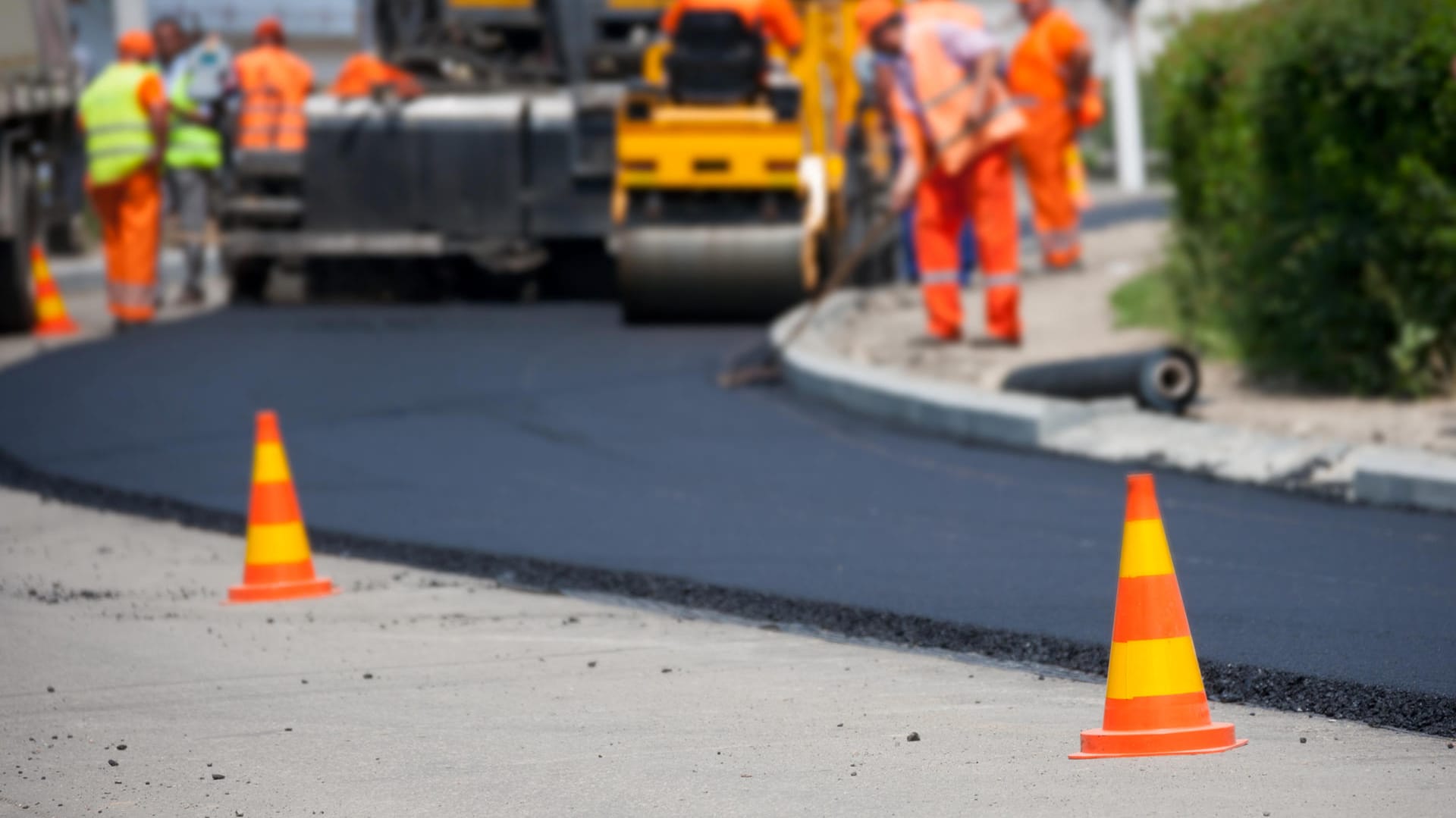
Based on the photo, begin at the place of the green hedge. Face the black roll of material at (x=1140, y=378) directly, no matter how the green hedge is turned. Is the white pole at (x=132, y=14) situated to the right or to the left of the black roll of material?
right

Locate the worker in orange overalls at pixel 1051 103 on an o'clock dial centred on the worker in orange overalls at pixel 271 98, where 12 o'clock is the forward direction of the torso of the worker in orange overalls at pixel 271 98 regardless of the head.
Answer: the worker in orange overalls at pixel 1051 103 is roughly at 4 o'clock from the worker in orange overalls at pixel 271 98.

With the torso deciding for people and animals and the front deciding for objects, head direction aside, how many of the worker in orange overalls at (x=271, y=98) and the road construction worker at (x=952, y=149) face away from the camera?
1

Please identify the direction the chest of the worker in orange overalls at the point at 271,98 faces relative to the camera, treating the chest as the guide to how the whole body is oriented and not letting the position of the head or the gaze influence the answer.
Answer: away from the camera

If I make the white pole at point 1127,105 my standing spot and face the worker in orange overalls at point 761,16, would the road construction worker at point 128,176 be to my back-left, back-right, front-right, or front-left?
front-right

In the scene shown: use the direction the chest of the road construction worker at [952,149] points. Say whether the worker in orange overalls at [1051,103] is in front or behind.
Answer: behind

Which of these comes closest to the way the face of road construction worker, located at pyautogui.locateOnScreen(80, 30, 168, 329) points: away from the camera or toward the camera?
away from the camera

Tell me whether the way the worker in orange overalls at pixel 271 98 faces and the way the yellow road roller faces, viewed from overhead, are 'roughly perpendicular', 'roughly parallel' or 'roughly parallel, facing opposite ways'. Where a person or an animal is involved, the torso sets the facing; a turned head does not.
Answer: roughly parallel

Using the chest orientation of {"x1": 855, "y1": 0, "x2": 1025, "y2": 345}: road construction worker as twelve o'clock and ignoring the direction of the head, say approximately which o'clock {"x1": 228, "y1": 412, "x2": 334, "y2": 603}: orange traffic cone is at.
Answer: The orange traffic cone is roughly at 11 o'clock from the road construction worker.

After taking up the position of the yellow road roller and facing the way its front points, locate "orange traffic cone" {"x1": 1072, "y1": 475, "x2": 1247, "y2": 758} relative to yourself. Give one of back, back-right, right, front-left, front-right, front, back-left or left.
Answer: back

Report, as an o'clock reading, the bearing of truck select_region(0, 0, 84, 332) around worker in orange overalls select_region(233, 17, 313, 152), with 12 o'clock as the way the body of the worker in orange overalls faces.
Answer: The truck is roughly at 8 o'clock from the worker in orange overalls.

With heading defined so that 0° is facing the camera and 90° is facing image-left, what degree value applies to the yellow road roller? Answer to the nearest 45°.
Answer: approximately 180°
